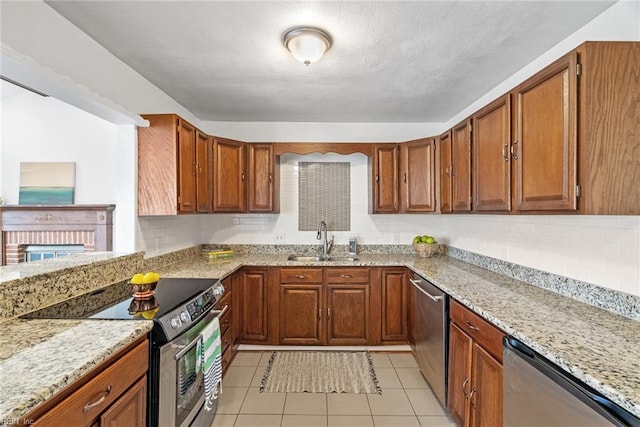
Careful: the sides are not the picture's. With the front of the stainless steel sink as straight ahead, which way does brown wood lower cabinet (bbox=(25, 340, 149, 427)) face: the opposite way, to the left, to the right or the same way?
to the left

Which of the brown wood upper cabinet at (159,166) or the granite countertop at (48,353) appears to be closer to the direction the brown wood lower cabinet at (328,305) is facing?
the granite countertop

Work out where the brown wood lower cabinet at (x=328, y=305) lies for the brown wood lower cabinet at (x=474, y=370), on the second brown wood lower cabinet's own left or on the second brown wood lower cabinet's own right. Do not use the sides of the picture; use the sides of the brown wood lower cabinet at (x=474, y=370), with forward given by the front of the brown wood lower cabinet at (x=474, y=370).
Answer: on the second brown wood lower cabinet's own right

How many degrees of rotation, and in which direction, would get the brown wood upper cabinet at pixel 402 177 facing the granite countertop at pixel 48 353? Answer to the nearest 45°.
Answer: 0° — it already faces it

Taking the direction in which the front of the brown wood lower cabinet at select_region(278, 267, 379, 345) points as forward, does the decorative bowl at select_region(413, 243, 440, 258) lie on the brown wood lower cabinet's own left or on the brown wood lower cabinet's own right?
on the brown wood lower cabinet's own left

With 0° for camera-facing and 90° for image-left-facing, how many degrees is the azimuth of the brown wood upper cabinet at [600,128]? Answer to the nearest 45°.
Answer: approximately 45°

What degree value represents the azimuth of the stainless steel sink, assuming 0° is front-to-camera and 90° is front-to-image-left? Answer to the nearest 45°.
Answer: approximately 0°

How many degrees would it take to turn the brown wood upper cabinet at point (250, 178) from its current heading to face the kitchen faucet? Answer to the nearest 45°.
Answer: approximately 45° to its left

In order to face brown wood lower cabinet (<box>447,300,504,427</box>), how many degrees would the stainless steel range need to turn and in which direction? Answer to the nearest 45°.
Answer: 0° — it already faces it

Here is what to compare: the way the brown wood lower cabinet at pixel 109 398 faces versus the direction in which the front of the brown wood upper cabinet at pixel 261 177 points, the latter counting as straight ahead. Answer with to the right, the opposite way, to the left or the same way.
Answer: to the left

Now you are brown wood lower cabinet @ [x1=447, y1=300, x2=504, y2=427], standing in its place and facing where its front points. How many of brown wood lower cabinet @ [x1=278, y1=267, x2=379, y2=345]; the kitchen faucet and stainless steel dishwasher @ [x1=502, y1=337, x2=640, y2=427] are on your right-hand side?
2
